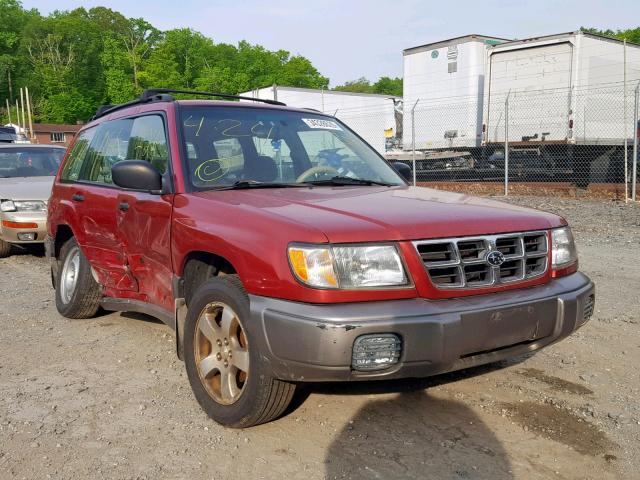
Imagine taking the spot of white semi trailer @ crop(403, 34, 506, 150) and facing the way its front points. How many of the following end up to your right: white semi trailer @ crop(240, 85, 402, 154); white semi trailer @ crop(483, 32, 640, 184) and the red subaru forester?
1

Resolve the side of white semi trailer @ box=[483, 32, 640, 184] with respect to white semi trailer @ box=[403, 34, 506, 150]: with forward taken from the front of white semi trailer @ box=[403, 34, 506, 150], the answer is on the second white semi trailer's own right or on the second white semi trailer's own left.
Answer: on the second white semi trailer's own left

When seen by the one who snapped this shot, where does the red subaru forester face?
facing the viewer and to the right of the viewer

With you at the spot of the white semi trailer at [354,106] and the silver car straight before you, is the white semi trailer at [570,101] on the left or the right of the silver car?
left

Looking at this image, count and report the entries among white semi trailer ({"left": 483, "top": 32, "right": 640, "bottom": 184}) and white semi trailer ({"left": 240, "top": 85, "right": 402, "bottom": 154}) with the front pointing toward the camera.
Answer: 0

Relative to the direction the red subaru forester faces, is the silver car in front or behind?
behind

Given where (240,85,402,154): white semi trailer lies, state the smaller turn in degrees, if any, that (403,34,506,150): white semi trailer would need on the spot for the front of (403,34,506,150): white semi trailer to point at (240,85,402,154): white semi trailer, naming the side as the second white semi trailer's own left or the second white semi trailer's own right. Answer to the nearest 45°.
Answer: approximately 90° to the second white semi trailer's own right

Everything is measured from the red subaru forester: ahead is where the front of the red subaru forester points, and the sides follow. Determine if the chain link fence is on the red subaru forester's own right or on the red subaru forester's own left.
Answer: on the red subaru forester's own left

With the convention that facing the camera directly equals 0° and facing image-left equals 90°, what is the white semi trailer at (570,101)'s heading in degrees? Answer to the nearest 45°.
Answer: approximately 225°
